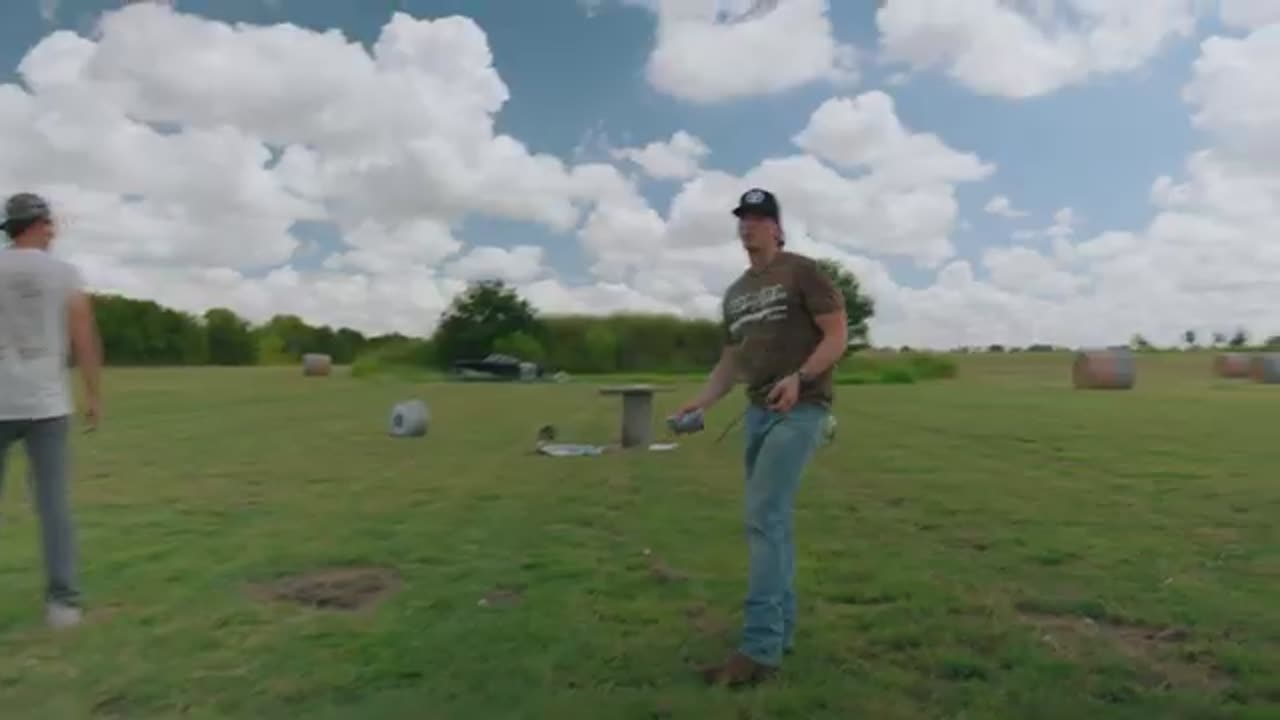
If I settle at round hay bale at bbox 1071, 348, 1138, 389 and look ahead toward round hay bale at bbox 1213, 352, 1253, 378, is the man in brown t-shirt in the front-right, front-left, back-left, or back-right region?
back-right

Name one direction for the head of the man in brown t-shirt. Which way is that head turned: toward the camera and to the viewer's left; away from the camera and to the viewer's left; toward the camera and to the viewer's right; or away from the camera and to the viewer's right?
toward the camera and to the viewer's left

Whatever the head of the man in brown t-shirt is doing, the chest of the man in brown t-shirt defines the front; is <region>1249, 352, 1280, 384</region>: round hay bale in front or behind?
behind

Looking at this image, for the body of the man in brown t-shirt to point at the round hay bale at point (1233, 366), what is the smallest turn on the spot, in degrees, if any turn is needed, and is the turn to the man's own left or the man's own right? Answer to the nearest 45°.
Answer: approximately 180°

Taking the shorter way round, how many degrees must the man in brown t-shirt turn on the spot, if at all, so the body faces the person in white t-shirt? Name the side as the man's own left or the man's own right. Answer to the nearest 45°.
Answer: approximately 45° to the man's own right

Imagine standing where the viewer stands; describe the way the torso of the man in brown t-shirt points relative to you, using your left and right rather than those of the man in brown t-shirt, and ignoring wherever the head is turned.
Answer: facing the viewer and to the left of the viewer

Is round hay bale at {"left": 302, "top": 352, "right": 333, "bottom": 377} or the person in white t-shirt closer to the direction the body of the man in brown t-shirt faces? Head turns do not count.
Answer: the person in white t-shirt
